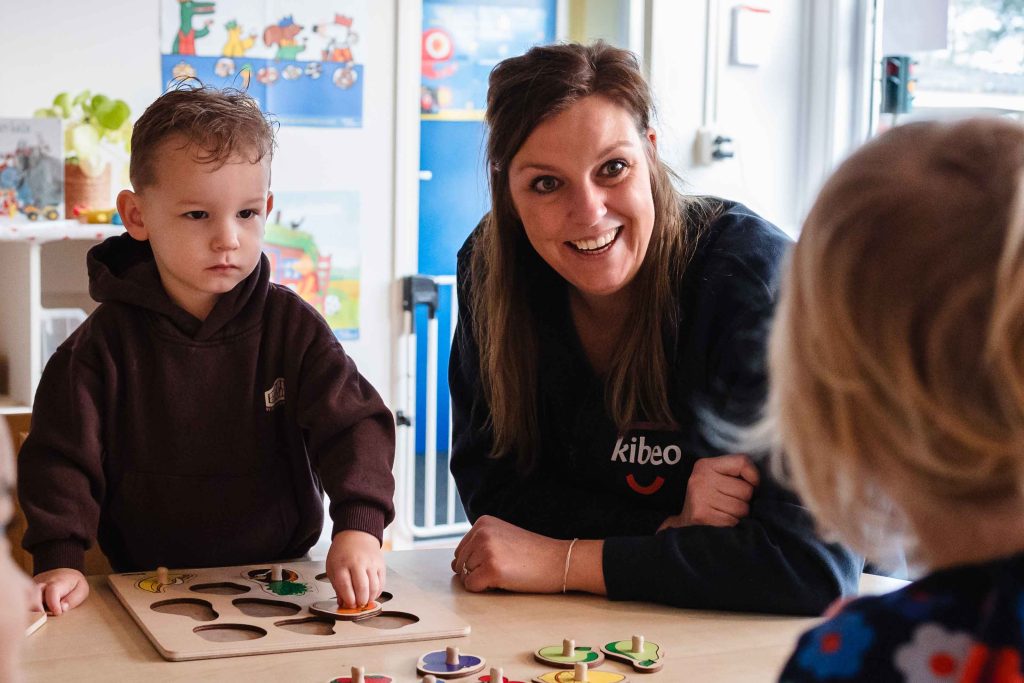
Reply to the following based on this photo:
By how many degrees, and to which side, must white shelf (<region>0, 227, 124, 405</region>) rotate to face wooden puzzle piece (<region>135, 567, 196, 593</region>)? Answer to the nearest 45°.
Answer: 0° — it already faces it

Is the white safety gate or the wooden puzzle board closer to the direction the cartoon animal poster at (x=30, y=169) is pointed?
the wooden puzzle board

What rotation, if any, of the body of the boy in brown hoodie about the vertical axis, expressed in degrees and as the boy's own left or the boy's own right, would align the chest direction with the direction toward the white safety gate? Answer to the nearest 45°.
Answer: approximately 180°

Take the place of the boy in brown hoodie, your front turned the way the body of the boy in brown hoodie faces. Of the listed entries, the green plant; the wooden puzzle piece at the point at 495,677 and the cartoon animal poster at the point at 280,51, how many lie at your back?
2

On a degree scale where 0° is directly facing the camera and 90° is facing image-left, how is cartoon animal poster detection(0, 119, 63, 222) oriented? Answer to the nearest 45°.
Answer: approximately 0°
